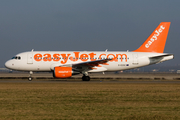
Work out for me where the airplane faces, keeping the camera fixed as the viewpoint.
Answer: facing to the left of the viewer
